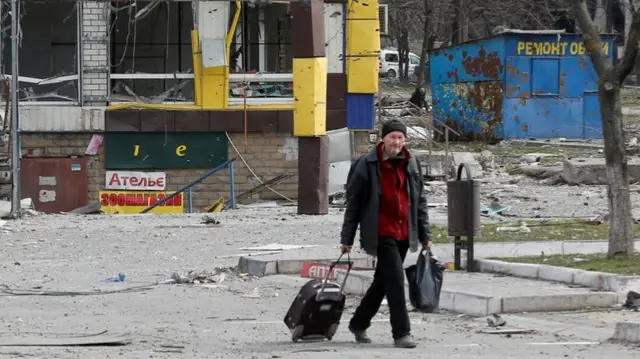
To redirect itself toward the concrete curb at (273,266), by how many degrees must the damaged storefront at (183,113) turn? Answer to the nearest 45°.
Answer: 0° — it already faces it

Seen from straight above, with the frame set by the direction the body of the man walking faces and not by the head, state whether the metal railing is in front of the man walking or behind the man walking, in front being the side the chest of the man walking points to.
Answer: behind

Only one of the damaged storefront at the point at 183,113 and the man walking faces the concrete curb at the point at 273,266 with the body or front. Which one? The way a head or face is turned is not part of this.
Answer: the damaged storefront

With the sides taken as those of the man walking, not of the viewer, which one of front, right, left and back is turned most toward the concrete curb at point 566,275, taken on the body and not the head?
left

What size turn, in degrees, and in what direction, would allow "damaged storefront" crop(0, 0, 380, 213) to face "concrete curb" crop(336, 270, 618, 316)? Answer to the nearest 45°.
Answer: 0° — it already faces it

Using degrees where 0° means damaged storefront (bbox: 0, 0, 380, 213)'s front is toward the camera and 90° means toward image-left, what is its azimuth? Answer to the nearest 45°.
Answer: approximately 0°

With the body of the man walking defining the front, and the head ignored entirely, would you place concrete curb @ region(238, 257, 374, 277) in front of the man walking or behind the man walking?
behind

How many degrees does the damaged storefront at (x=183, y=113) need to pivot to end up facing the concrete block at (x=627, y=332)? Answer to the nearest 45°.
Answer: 0° — it already faces it

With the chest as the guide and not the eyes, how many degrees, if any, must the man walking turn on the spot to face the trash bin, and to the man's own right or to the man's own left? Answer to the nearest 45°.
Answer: approximately 135° to the man's own left

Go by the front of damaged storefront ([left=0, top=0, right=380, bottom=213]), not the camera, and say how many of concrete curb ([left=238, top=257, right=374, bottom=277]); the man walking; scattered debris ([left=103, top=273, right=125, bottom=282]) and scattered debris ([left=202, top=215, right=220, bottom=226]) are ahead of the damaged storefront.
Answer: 4
